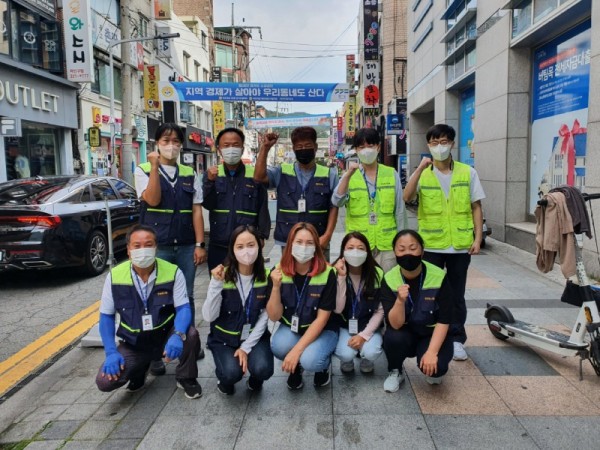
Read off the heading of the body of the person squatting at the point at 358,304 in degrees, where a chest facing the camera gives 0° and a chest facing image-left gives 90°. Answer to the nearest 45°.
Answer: approximately 0°

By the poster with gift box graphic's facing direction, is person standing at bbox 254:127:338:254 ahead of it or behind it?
ahead

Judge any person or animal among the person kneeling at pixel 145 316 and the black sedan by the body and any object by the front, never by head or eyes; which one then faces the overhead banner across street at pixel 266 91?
the black sedan

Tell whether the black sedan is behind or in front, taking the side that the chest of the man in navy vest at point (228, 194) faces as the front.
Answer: behind

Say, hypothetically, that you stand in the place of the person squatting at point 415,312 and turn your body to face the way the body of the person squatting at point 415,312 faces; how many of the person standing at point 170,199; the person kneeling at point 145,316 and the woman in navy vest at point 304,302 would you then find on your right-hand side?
3

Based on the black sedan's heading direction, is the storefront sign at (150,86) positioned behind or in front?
in front
